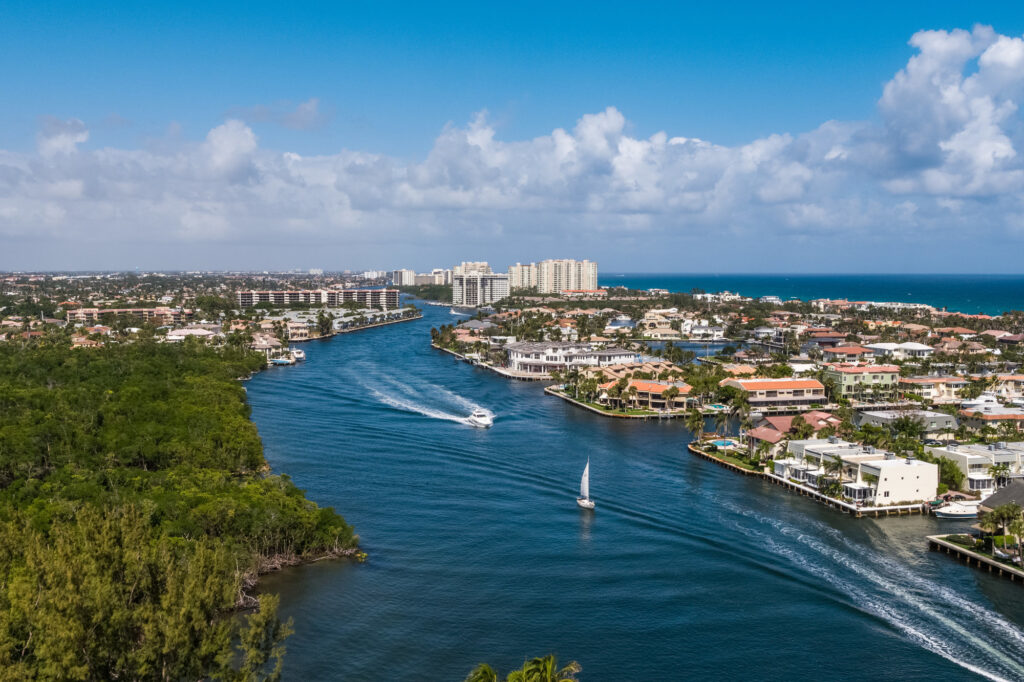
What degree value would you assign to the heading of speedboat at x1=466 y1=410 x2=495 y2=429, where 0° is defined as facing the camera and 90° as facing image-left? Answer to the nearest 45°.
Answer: approximately 315°

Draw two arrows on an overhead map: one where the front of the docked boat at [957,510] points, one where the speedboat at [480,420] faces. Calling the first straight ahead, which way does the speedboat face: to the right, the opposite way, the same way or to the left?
the opposite way

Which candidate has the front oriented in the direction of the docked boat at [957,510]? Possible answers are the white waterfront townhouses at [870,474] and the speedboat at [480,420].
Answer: the speedboat

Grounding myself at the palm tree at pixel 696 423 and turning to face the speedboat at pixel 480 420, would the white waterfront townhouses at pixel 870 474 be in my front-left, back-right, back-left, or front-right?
back-left

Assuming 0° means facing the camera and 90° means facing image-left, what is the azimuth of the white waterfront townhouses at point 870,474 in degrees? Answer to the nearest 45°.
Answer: approximately 45°

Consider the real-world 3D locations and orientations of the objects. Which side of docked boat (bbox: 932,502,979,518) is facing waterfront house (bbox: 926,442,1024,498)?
right

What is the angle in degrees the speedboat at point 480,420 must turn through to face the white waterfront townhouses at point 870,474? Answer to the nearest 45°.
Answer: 0° — it already faces it

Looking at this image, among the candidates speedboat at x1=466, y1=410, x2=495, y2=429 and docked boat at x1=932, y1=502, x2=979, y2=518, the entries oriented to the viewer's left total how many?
1

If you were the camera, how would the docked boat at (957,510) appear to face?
facing to the left of the viewer

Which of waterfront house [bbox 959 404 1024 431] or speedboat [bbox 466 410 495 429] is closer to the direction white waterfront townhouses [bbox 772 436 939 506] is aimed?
the speedboat

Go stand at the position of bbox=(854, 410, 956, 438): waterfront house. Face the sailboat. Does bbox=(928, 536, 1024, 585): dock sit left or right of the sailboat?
left
